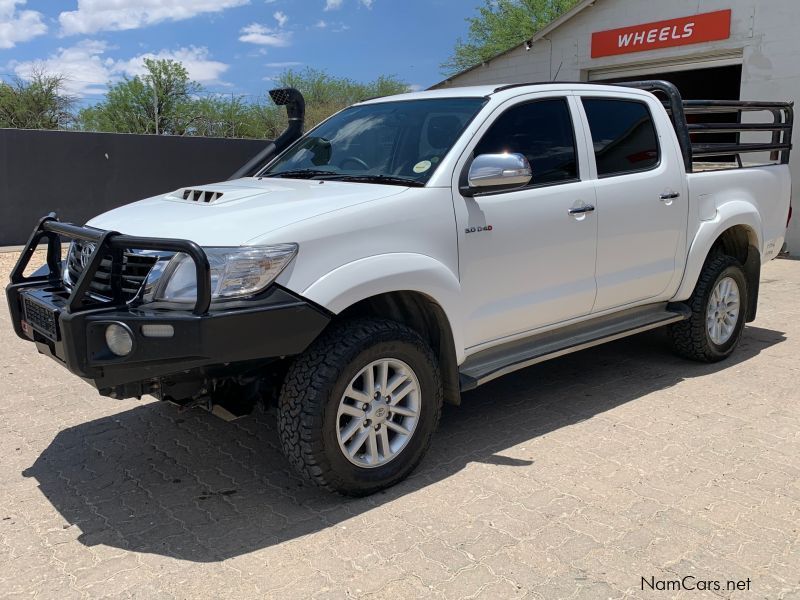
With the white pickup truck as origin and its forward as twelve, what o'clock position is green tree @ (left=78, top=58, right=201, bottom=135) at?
The green tree is roughly at 4 o'clock from the white pickup truck.

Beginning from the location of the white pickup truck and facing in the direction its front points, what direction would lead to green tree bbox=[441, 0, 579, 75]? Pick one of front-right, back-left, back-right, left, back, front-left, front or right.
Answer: back-right

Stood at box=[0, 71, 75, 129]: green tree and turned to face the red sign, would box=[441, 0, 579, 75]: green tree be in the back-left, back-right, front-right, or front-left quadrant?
front-left

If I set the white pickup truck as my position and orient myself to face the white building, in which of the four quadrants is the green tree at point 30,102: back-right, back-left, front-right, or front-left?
front-left

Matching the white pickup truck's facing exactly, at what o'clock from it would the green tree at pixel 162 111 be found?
The green tree is roughly at 4 o'clock from the white pickup truck.

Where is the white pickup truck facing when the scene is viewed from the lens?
facing the viewer and to the left of the viewer

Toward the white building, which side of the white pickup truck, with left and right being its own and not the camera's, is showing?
back

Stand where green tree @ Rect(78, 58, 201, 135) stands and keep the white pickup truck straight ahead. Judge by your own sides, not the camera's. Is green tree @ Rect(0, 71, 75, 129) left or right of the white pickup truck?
right

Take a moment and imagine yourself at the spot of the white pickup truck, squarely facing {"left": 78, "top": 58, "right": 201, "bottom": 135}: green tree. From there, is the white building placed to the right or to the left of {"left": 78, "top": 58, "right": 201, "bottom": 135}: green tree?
right

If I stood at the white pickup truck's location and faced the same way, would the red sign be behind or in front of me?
behind

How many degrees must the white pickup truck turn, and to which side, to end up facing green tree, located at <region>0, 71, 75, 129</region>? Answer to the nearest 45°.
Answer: approximately 90° to its right
